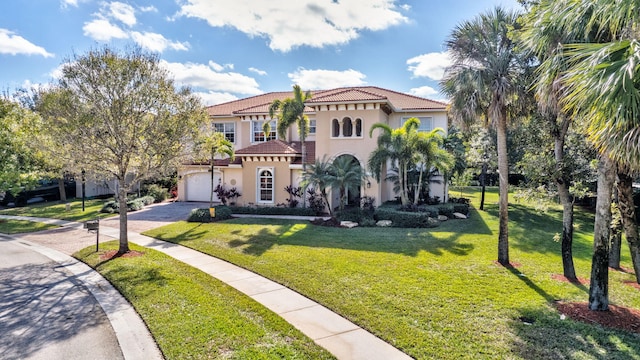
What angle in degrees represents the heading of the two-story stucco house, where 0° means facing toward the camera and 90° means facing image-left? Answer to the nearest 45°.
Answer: approximately 0°

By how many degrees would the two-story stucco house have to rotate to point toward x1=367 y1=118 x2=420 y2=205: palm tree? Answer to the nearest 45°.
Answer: approximately 45° to its left

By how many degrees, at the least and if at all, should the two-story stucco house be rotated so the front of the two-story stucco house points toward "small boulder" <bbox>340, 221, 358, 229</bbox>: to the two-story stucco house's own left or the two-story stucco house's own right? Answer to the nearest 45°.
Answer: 0° — it already faces it

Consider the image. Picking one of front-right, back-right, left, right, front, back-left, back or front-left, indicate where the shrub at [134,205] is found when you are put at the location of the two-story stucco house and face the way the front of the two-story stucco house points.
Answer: right

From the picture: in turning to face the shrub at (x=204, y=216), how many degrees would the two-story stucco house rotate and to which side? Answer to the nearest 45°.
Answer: approximately 45° to its right

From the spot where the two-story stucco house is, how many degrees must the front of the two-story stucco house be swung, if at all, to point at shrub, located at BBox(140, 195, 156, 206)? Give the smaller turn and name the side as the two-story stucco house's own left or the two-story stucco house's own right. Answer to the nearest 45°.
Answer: approximately 90° to the two-story stucco house's own right

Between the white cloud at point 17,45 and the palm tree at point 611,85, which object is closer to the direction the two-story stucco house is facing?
the palm tree

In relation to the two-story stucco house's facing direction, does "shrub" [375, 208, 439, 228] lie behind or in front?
in front

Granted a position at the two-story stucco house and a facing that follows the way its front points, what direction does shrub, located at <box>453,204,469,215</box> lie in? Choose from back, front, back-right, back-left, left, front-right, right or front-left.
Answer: left

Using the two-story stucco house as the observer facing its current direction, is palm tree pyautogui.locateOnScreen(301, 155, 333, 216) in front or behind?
in front
